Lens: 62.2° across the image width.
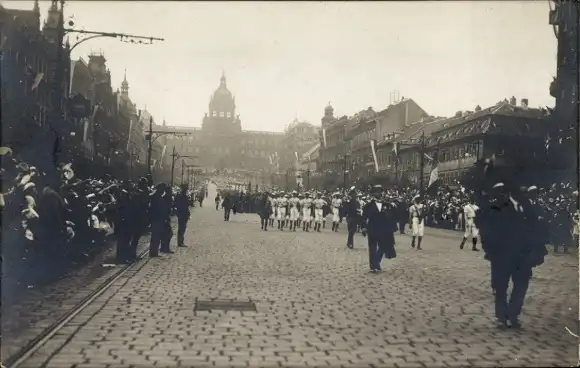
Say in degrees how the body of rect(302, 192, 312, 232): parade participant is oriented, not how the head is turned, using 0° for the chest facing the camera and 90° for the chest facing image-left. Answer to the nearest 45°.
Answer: approximately 0°

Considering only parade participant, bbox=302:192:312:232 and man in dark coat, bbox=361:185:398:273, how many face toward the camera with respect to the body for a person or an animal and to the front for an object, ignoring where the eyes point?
2

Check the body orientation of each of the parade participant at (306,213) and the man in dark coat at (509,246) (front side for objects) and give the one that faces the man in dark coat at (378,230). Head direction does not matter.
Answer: the parade participant

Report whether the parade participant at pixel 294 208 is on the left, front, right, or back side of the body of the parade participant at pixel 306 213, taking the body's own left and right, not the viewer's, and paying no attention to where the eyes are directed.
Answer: right

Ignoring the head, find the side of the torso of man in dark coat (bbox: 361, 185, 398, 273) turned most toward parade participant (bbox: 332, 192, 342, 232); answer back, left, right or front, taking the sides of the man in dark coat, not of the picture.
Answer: back

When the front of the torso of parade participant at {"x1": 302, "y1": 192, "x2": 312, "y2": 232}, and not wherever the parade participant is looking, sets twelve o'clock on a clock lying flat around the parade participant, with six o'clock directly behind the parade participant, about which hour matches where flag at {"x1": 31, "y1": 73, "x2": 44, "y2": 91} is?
The flag is roughly at 3 o'clock from the parade participant.

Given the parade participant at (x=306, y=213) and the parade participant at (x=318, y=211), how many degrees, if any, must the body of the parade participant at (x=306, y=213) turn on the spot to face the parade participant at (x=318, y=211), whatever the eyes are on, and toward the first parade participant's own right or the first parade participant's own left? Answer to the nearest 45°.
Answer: approximately 90° to the first parade participant's own left
